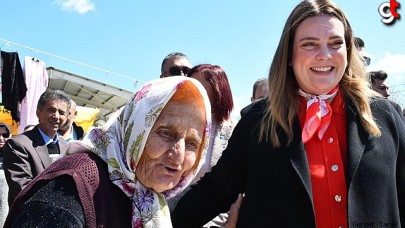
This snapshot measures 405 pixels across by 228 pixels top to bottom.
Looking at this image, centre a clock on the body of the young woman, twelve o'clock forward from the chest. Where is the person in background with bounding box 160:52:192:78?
The person in background is roughly at 5 o'clock from the young woman.

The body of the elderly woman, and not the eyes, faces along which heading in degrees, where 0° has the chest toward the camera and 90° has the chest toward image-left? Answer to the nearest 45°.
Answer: approximately 315°

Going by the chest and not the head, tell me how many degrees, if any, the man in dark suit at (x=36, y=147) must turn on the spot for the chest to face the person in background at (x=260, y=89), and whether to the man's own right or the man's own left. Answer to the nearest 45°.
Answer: approximately 45° to the man's own left

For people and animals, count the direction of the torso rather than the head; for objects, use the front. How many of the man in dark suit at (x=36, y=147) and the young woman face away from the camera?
0

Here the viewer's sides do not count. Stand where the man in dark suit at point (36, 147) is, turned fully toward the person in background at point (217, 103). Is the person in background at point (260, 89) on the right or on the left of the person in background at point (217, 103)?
left

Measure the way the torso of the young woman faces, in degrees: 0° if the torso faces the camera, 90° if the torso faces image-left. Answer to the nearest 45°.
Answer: approximately 0°

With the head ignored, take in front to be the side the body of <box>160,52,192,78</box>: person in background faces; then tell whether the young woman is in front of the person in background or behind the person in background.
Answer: in front

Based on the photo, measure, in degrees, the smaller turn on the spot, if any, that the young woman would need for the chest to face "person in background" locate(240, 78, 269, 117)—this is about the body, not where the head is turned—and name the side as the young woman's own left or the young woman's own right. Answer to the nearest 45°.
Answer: approximately 180°

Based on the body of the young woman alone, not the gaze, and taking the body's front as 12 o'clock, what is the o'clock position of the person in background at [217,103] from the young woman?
The person in background is roughly at 5 o'clock from the young woman.
